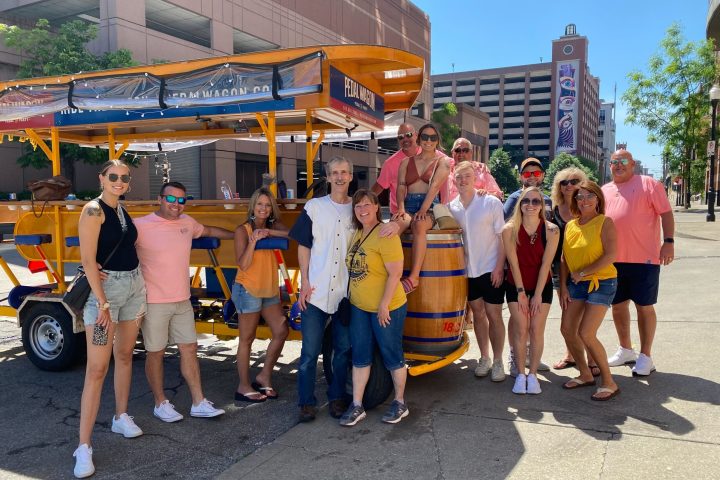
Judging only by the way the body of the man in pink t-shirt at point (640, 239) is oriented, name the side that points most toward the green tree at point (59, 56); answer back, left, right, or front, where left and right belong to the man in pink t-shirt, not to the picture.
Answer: right

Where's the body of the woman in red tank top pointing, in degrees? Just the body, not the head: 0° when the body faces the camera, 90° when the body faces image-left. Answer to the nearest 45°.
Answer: approximately 0°

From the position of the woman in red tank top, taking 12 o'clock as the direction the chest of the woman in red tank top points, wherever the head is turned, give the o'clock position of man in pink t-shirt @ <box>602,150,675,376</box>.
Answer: The man in pink t-shirt is roughly at 8 o'clock from the woman in red tank top.

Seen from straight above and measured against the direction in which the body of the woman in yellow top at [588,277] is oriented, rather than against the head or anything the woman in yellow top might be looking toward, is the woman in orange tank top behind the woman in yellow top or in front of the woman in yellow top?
in front

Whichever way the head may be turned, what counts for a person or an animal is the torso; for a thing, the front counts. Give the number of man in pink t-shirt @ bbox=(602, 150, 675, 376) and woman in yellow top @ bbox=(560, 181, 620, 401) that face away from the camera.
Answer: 0

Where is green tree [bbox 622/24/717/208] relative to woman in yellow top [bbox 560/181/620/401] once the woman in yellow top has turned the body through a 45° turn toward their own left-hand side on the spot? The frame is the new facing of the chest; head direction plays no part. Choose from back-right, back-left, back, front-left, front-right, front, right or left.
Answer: back

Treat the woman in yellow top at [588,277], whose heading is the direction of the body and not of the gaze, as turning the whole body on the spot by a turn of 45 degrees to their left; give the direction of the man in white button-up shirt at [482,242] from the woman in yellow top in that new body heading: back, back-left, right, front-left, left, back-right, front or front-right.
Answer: right

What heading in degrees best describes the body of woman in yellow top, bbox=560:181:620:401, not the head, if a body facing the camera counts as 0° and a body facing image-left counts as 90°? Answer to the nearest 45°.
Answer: approximately 45°

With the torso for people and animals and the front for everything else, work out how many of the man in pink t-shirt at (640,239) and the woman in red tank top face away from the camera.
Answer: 0

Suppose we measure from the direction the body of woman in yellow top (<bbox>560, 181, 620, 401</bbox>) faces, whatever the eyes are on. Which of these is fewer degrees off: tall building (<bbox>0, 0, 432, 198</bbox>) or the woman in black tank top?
the woman in black tank top

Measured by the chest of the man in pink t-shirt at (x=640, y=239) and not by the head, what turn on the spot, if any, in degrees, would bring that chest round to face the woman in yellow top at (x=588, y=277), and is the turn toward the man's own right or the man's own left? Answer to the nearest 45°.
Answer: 0° — they already face them

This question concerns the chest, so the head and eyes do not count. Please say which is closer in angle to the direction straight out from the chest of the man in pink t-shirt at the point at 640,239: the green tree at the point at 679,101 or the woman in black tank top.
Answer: the woman in black tank top

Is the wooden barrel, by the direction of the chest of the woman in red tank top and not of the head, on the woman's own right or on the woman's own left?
on the woman's own right
